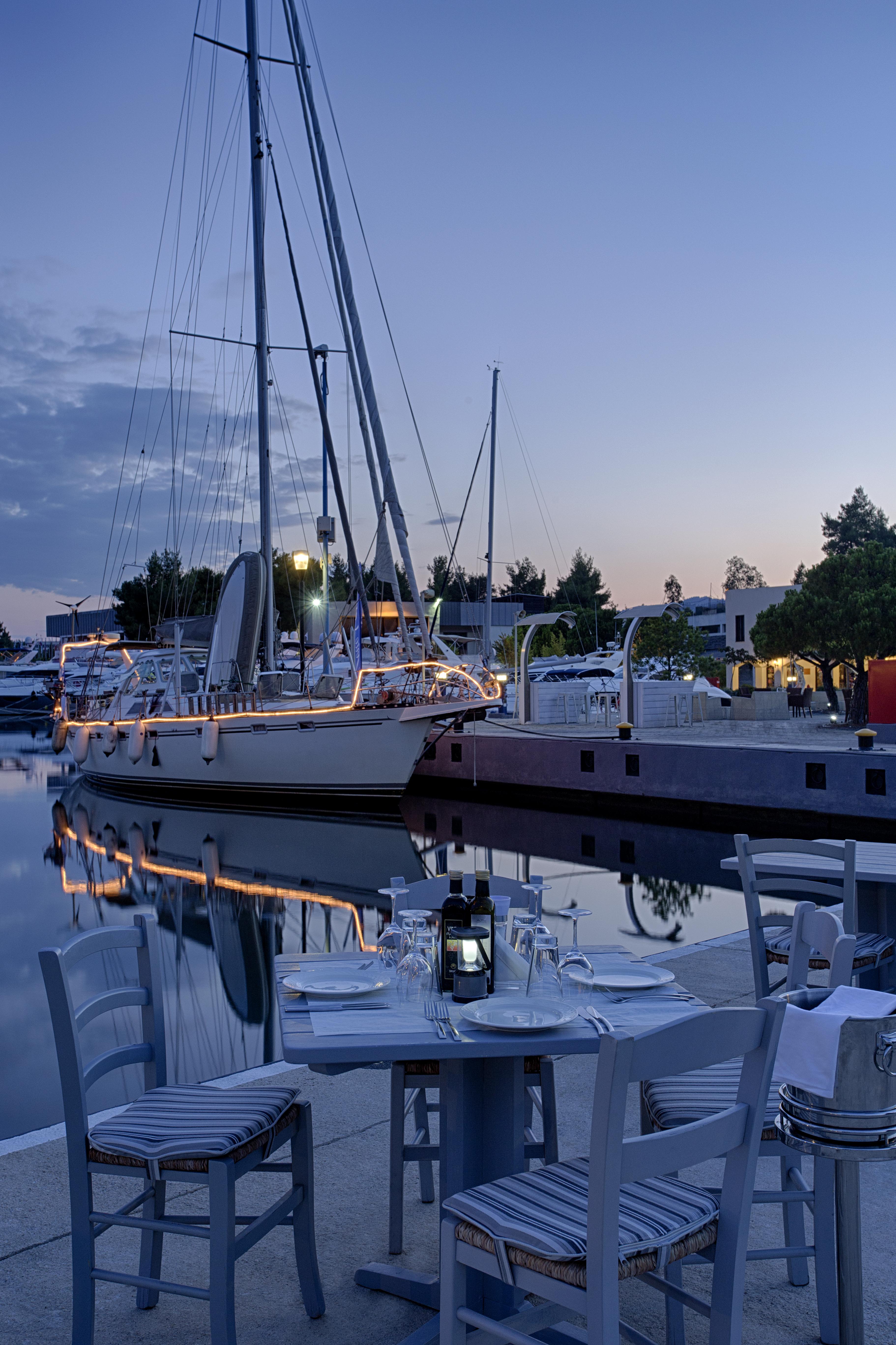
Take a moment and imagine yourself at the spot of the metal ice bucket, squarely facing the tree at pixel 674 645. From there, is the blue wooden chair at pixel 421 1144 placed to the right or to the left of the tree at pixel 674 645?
left

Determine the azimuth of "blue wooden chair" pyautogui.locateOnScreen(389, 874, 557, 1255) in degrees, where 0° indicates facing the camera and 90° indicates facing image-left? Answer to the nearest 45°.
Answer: approximately 0°

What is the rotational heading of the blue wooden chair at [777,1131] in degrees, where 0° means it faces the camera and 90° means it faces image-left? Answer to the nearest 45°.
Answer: approximately 90°

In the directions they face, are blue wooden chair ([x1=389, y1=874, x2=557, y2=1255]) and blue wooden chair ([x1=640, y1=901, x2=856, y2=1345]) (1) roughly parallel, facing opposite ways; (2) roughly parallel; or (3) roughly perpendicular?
roughly perpendicular

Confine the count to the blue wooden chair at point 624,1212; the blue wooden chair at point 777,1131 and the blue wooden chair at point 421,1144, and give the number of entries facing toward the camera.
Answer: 1

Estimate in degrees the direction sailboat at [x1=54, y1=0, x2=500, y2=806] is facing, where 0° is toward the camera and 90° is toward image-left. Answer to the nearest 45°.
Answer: approximately 315°

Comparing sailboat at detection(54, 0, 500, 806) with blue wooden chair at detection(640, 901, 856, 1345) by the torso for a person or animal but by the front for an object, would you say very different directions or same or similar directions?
very different directions

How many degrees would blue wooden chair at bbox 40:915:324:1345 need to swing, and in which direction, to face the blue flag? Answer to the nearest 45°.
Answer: approximately 135° to its left

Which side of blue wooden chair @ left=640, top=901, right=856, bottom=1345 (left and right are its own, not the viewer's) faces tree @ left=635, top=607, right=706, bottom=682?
right

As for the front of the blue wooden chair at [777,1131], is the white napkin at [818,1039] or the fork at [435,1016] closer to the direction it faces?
the fork

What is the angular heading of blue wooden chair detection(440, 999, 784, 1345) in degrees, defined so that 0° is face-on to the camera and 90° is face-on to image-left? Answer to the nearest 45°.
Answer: approximately 135°
